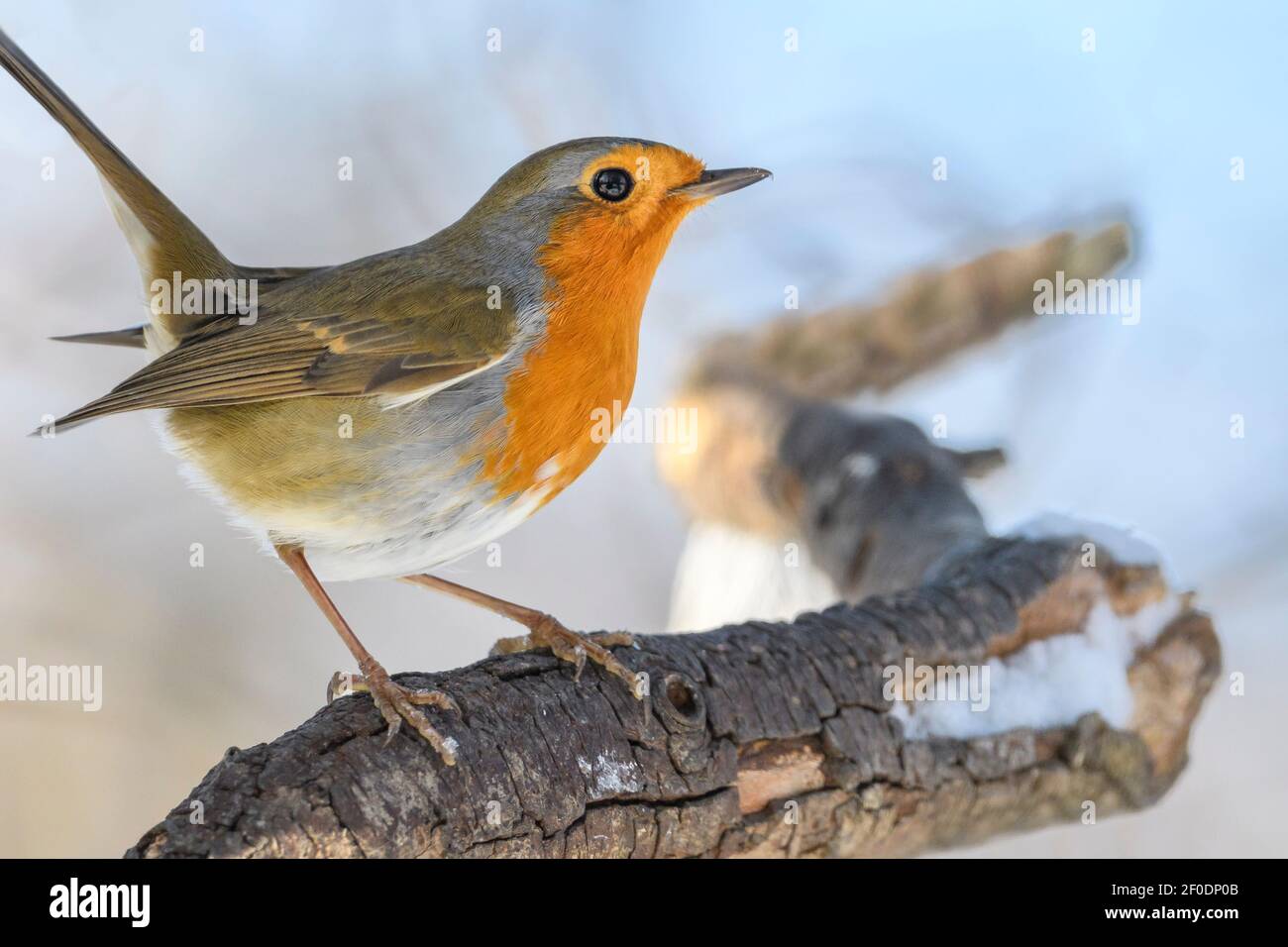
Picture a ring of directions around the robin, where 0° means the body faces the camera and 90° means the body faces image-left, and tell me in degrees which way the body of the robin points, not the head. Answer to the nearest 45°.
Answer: approximately 270°

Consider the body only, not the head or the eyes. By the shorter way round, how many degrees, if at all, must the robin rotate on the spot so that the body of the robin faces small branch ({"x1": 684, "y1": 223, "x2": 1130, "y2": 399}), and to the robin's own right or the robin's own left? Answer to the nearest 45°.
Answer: approximately 45° to the robin's own left
